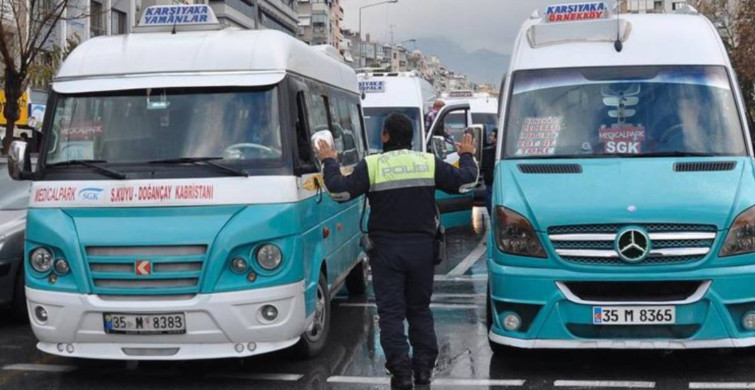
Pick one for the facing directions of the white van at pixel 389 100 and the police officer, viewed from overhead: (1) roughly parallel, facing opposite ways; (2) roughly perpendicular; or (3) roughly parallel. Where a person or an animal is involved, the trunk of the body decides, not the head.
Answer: roughly parallel, facing opposite ways

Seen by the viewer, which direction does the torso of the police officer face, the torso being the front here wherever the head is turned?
away from the camera

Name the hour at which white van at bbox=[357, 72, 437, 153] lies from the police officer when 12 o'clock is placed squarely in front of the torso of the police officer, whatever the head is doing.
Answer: The white van is roughly at 12 o'clock from the police officer.

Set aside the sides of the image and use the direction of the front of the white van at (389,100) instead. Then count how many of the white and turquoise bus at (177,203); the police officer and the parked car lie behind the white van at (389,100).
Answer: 0

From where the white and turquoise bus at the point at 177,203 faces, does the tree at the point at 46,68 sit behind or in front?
behind

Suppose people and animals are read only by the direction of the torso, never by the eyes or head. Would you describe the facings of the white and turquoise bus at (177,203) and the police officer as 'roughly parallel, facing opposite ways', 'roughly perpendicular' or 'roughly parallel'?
roughly parallel, facing opposite ways

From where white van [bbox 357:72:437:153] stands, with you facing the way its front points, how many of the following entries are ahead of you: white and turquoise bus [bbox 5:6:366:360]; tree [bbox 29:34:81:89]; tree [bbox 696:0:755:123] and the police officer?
2

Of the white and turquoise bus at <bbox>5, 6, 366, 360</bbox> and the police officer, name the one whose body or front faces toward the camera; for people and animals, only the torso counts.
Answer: the white and turquoise bus

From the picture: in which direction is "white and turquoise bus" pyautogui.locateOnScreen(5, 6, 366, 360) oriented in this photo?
toward the camera

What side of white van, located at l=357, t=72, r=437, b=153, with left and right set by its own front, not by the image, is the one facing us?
front

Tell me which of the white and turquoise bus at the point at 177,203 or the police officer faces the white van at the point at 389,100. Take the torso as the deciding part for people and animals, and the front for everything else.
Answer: the police officer

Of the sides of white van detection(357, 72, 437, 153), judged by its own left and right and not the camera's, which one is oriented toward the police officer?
front

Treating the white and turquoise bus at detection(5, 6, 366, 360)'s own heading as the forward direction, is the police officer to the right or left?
on its left

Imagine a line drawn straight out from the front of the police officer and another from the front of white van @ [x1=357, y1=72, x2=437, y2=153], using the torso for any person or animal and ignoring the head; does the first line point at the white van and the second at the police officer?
yes

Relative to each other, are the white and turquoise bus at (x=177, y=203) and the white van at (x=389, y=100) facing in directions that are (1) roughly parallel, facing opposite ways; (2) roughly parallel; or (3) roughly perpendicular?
roughly parallel
